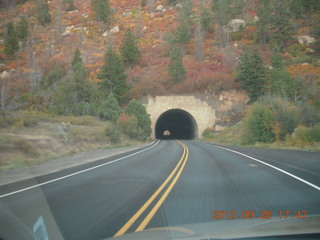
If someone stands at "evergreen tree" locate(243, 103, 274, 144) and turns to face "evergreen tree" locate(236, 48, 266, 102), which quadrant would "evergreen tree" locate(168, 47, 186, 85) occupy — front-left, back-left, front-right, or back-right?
front-left

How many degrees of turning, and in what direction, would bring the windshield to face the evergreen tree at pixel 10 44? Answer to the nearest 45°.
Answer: approximately 45° to its left

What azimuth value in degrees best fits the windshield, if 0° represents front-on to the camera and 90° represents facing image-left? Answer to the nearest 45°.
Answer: approximately 180°

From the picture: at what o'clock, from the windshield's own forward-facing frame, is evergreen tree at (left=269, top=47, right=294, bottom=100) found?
The evergreen tree is roughly at 1 o'clock from the windshield.

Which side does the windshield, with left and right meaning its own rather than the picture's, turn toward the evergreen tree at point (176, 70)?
front
